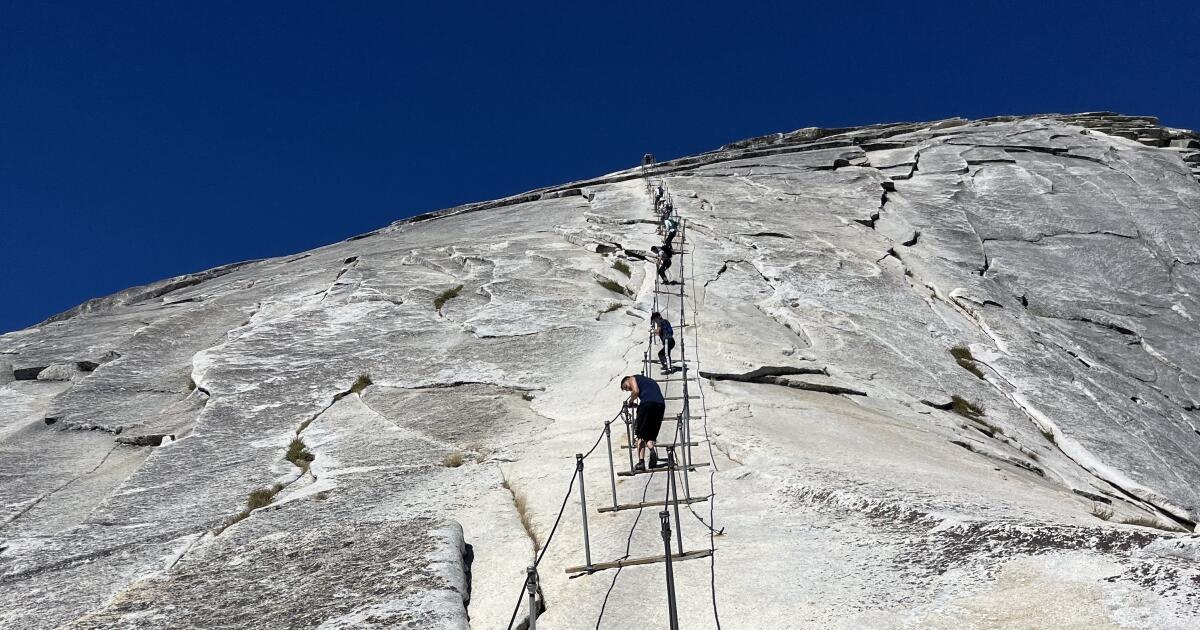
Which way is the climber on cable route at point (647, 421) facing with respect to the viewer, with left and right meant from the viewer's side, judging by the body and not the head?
facing away from the viewer and to the left of the viewer

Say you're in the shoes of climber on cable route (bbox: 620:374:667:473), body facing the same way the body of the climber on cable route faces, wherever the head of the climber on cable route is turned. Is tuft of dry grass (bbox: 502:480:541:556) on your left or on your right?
on your left

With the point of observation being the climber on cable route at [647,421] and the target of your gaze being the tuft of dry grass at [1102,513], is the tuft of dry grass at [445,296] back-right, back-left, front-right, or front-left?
back-left

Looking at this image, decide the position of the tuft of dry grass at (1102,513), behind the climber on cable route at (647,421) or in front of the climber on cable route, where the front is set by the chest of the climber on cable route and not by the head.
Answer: behind

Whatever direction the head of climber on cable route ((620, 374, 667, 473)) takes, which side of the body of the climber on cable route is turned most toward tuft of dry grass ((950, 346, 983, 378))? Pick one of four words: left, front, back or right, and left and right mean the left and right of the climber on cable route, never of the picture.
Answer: right

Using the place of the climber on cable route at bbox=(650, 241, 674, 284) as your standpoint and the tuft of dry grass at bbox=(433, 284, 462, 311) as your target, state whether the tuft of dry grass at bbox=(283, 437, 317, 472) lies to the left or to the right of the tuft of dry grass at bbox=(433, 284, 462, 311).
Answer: left

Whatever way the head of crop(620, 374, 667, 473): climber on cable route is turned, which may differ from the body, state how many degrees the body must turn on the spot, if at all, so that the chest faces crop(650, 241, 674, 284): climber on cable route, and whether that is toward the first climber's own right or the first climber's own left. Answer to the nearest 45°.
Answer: approximately 45° to the first climber's own right

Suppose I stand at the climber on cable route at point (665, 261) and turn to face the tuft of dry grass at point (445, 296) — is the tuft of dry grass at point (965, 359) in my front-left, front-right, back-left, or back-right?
back-left
